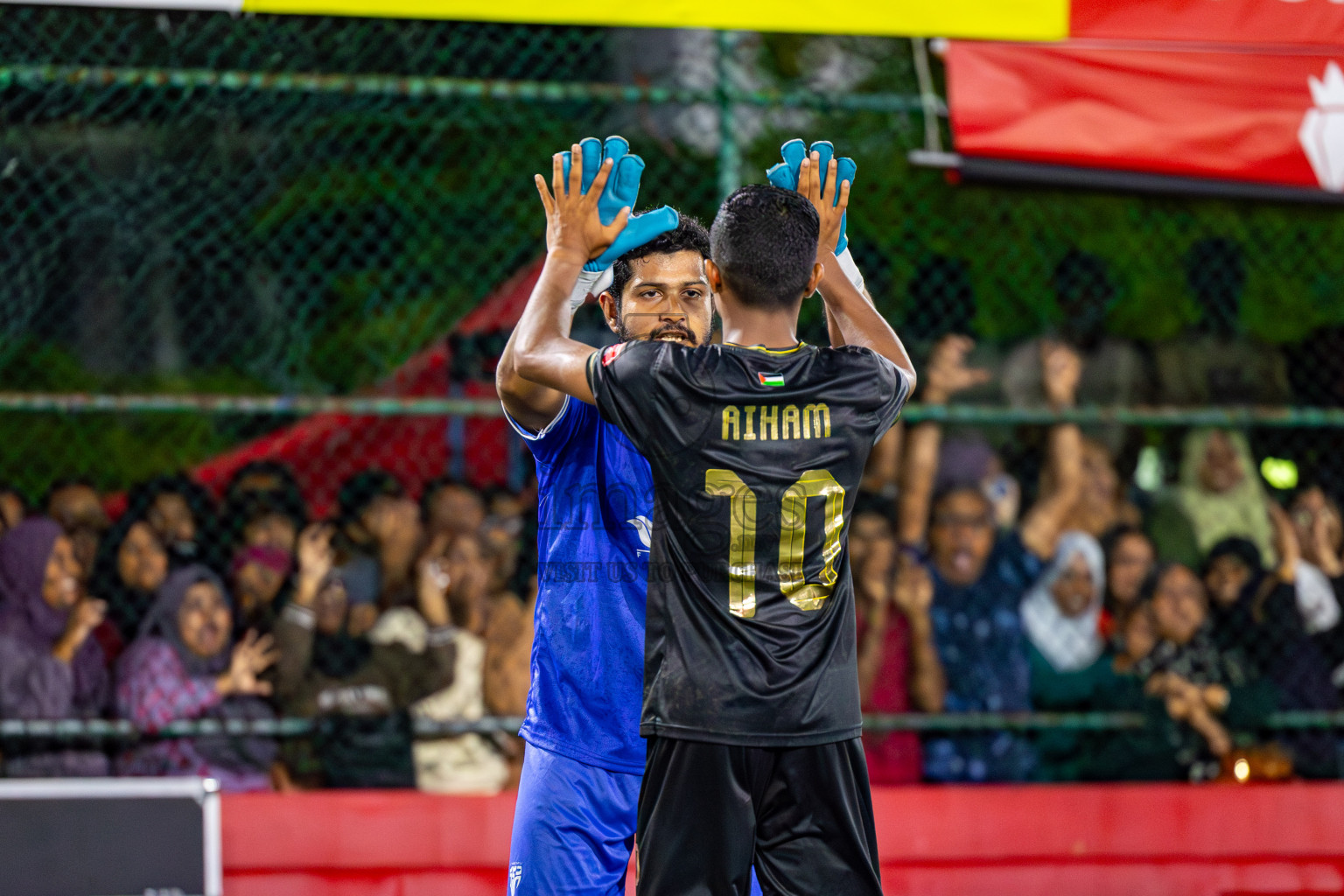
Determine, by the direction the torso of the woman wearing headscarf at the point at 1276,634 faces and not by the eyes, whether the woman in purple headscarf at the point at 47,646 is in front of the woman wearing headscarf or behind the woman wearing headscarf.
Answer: in front

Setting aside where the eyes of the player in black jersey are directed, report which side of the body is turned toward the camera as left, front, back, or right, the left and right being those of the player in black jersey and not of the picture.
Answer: back

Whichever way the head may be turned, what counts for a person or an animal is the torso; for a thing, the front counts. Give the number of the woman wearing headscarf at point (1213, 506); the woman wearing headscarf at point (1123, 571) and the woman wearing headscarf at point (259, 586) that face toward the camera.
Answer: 3

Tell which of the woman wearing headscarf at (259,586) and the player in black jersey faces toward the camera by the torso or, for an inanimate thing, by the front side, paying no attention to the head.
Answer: the woman wearing headscarf

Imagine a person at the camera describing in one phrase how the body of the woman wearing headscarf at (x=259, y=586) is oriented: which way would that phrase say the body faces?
toward the camera

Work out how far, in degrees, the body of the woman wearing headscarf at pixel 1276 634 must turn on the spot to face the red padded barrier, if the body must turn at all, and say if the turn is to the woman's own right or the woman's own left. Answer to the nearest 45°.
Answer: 0° — they already face it

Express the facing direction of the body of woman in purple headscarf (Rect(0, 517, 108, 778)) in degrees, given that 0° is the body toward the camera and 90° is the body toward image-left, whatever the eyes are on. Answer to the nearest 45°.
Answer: approximately 315°

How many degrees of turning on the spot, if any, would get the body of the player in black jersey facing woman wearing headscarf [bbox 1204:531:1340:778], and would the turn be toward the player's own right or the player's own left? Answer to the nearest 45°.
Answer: approximately 45° to the player's own right

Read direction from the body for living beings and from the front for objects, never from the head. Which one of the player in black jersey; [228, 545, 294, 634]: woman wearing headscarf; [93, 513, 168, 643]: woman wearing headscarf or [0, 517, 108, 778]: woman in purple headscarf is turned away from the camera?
the player in black jersey

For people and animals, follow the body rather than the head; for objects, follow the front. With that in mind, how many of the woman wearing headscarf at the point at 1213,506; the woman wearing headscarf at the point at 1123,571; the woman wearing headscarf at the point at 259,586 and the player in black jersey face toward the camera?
3

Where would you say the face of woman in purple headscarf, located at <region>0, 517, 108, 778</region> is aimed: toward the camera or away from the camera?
toward the camera

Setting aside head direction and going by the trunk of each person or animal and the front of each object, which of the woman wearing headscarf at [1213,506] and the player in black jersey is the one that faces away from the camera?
the player in black jersey

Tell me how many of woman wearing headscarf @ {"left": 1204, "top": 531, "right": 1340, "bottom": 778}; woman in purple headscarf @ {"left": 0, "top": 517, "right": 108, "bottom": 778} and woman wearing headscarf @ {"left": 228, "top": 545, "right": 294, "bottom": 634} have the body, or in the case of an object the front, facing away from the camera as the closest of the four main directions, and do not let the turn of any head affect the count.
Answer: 0

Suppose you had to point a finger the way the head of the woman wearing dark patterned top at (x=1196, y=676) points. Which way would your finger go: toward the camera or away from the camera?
toward the camera

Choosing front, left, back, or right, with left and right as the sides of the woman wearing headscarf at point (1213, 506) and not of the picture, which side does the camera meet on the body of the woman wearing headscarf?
front
